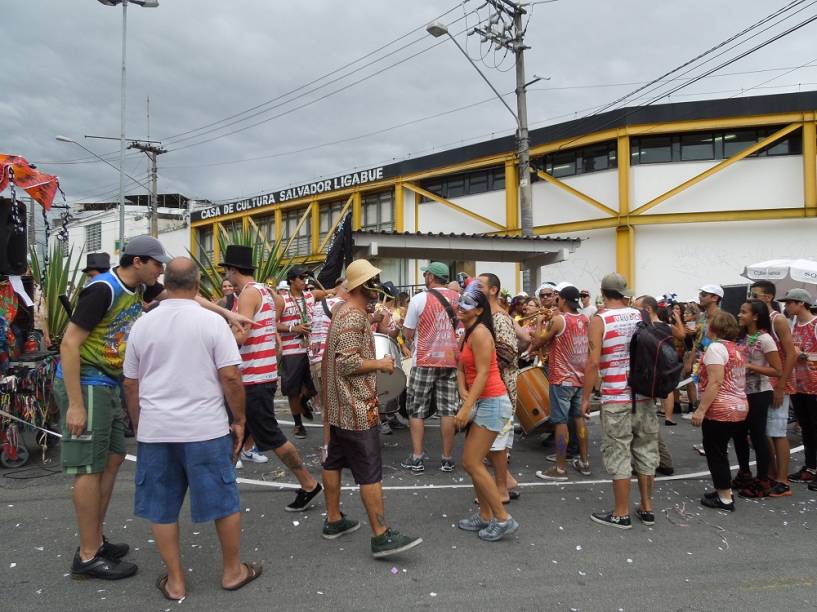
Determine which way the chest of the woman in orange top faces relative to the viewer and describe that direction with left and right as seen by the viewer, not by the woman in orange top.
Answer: facing to the left of the viewer

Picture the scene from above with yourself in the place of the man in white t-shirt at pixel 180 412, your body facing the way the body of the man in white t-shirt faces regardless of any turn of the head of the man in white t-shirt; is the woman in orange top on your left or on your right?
on your right

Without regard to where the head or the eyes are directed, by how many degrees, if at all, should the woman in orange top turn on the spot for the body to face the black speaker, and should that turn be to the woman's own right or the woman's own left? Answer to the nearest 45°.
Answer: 0° — they already face it

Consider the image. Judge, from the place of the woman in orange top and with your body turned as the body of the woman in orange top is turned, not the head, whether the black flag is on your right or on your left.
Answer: on your right

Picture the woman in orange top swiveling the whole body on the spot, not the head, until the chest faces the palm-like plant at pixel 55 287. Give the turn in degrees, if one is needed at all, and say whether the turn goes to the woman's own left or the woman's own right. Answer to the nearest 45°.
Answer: approximately 45° to the woman's own right

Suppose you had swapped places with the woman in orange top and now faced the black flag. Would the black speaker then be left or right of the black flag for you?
left

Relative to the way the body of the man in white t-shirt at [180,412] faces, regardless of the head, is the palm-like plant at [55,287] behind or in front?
in front

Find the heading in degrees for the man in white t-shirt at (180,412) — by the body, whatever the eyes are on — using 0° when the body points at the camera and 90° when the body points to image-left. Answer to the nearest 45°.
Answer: approximately 180°

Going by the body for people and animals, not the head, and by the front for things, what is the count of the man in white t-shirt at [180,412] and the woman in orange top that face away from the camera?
1

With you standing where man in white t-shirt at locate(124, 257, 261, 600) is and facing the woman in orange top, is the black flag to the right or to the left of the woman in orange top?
left

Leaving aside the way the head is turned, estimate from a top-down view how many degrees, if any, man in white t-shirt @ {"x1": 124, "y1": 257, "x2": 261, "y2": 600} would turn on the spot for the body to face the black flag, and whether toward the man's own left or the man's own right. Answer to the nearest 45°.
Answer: approximately 45° to the man's own right

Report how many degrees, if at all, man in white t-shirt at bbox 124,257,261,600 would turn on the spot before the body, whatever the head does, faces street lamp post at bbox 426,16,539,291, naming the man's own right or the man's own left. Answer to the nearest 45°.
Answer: approximately 45° to the man's own right

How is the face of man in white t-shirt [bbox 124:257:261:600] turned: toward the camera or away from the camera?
away from the camera
